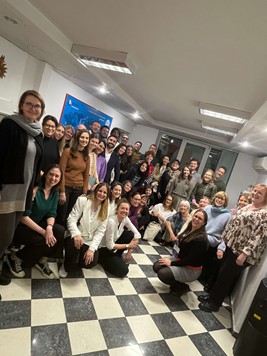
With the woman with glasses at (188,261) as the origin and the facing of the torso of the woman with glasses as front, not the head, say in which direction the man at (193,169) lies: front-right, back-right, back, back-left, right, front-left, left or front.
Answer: back-right

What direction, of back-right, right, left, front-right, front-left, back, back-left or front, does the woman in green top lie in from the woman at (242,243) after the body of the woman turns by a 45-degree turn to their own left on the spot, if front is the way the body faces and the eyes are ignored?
front-right

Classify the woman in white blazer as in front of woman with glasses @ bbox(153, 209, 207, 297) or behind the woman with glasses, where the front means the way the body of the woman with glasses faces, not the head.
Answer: in front

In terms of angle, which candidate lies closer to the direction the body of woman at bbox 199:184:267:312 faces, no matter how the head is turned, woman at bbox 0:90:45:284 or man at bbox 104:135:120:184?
the woman

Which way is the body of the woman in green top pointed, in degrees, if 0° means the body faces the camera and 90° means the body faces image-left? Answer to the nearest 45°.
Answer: approximately 315°

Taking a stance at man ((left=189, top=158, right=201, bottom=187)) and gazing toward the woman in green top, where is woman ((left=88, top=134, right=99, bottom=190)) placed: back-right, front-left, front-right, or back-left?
front-right

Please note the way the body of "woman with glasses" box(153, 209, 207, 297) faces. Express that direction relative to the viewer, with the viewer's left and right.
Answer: facing the viewer and to the left of the viewer

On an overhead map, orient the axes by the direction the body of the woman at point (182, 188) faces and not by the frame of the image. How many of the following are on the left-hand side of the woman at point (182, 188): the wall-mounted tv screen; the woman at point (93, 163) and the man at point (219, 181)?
1

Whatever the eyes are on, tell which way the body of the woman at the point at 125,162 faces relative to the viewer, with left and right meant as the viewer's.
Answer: facing the viewer and to the right of the viewer

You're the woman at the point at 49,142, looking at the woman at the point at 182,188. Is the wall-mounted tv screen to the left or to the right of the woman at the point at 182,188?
left

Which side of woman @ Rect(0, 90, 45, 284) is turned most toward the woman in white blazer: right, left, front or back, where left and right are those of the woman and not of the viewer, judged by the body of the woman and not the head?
left

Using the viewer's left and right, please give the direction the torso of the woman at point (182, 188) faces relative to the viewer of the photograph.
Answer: facing the viewer
